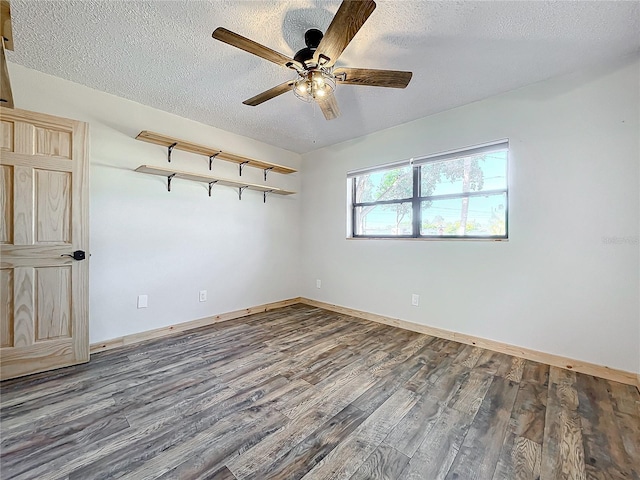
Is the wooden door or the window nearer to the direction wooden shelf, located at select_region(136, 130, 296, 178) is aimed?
the window

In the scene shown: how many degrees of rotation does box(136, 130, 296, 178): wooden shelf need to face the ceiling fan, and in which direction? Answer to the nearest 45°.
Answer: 0° — it already faces it

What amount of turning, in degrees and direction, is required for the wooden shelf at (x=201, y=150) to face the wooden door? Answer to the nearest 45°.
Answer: approximately 90° to its right

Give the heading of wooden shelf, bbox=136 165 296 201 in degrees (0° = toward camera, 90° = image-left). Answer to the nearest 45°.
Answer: approximately 315°

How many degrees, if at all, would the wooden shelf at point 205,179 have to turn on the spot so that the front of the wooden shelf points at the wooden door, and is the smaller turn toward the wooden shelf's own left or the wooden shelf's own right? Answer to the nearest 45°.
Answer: approximately 90° to the wooden shelf's own right

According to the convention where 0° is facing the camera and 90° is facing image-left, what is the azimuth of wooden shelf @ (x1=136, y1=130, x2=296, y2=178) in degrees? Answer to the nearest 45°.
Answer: approximately 315°
